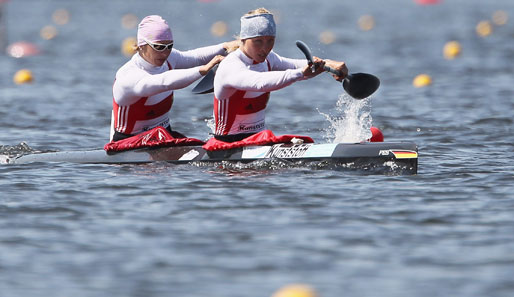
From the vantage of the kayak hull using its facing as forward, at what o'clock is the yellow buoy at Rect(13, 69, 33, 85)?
The yellow buoy is roughly at 8 o'clock from the kayak hull.

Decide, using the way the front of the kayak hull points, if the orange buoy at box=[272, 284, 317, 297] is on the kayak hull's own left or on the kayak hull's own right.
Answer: on the kayak hull's own right

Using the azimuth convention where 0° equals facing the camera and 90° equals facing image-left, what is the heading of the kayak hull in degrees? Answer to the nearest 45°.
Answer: approximately 270°
